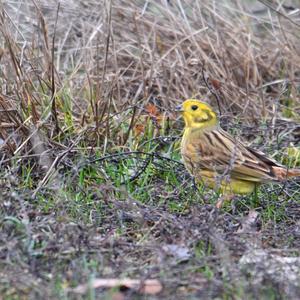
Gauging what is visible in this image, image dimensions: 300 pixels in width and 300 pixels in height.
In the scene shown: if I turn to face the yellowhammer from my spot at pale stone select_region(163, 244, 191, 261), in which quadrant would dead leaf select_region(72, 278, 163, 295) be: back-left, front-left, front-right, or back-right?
back-left

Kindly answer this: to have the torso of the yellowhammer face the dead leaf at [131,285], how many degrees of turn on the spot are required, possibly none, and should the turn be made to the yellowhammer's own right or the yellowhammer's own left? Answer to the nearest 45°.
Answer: approximately 90° to the yellowhammer's own left

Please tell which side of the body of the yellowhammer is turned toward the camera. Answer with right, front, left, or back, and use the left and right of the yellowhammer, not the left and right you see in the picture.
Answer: left

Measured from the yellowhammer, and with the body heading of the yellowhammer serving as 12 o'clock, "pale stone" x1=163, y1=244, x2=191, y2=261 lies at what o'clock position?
The pale stone is roughly at 9 o'clock from the yellowhammer.
